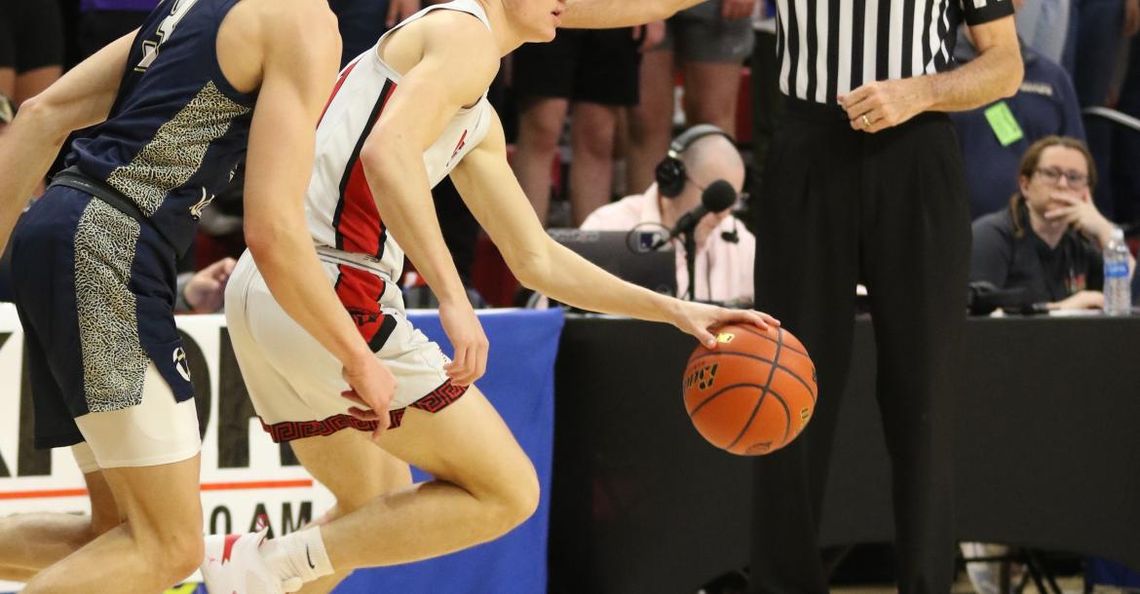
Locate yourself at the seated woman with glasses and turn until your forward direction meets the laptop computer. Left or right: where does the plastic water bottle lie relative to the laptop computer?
left

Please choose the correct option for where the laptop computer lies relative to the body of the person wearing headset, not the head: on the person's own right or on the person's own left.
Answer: on the person's own right

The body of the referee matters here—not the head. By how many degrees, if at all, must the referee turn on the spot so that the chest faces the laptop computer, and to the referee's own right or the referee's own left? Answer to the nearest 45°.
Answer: approximately 135° to the referee's own right

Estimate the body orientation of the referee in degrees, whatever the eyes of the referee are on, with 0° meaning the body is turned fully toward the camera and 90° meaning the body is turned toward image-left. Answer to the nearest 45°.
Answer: approximately 0°

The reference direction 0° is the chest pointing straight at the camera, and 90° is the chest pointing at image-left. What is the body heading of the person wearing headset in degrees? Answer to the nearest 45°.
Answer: approximately 315°

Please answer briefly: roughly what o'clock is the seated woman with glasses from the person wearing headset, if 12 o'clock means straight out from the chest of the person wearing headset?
The seated woman with glasses is roughly at 10 o'clock from the person wearing headset.
